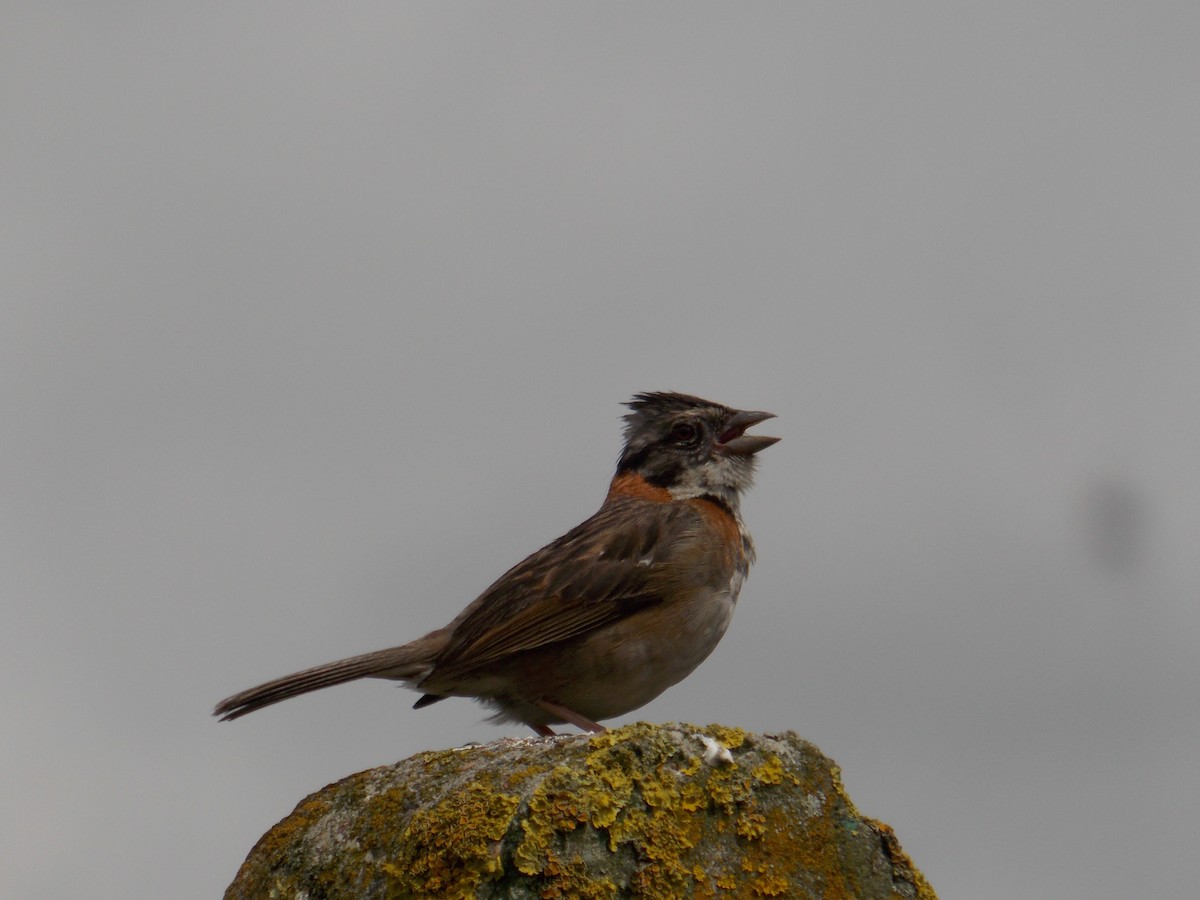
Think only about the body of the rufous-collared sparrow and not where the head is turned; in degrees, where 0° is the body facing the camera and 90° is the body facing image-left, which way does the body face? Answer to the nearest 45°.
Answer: approximately 270°
